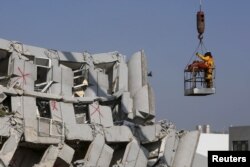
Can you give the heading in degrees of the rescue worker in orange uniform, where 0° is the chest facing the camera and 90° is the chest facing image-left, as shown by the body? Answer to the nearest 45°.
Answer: approximately 90°

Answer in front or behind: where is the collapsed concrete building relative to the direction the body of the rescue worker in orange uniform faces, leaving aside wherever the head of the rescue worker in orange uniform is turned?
in front
